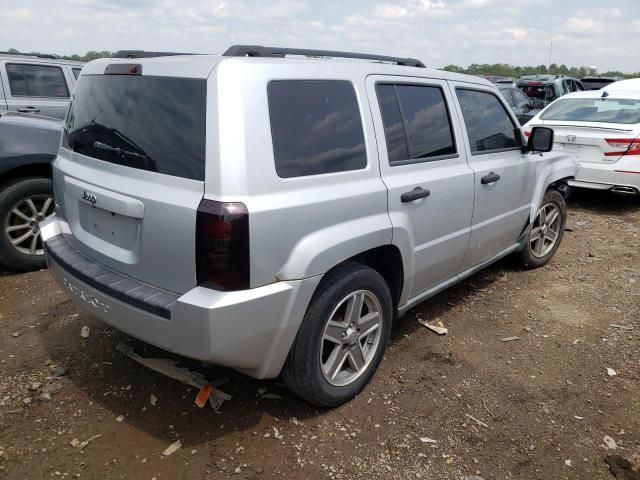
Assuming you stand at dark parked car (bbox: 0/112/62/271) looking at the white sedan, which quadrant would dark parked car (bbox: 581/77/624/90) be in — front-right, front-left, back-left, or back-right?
front-left

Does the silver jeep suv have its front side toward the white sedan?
yes

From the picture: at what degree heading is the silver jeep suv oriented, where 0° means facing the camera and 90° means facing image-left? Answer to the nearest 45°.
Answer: approximately 225°

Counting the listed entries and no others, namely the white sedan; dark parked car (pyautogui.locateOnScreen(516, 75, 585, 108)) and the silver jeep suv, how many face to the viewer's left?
0

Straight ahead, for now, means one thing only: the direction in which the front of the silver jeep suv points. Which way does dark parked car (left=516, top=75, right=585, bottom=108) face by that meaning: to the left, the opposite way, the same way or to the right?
the same way

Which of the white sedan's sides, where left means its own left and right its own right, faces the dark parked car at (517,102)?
left

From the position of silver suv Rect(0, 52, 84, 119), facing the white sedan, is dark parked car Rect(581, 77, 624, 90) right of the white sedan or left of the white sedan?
left

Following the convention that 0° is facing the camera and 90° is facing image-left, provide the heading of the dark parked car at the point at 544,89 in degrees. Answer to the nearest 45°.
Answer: approximately 225°

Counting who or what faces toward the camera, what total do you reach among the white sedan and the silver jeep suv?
0

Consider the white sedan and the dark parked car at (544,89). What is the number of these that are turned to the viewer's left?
0

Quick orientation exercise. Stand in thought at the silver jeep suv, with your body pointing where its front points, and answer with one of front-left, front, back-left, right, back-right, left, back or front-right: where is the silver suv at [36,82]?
left

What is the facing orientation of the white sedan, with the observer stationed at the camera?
facing away from the viewer and to the right of the viewer

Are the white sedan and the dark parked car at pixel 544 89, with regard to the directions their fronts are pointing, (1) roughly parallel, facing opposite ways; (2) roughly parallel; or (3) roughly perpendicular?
roughly parallel

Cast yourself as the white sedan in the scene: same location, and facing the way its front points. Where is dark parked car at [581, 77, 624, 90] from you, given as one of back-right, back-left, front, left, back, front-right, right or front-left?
front-left
